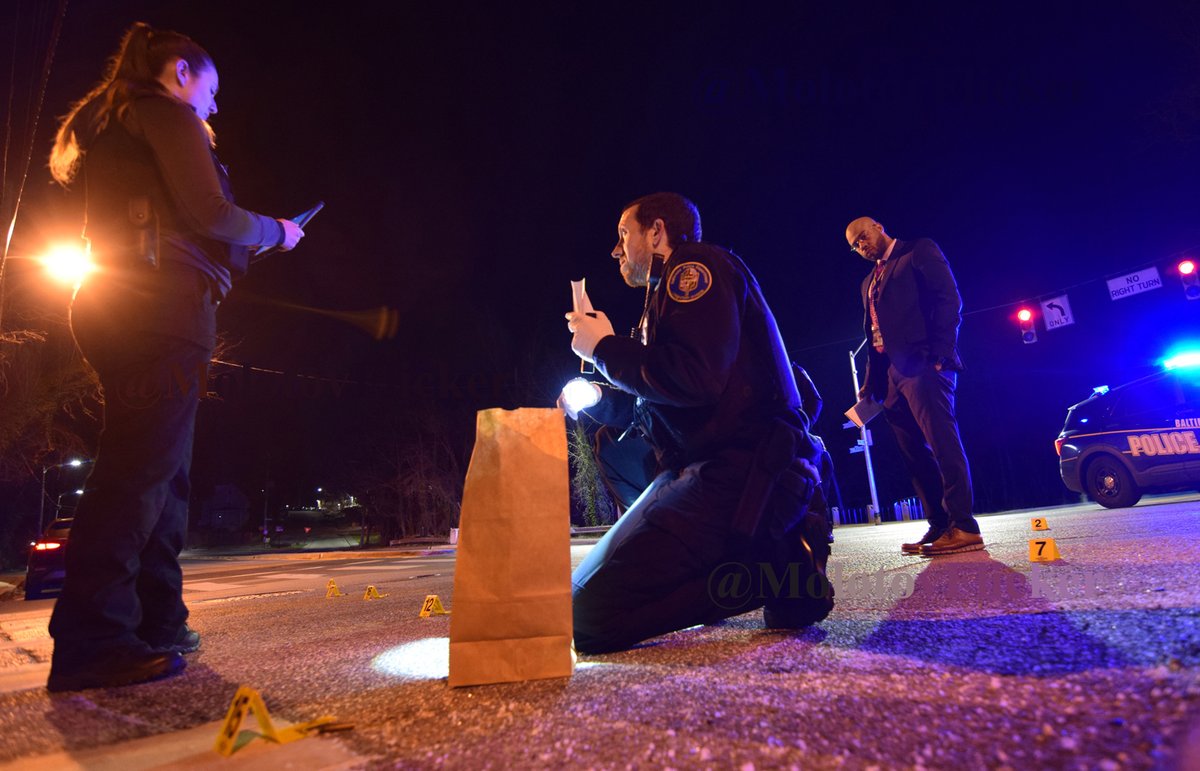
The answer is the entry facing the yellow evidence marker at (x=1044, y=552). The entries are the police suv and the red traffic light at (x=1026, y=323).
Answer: the red traffic light

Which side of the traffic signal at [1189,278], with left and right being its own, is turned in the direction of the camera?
front

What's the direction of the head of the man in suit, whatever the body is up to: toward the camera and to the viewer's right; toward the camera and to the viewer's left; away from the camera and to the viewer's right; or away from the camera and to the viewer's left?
toward the camera and to the viewer's left

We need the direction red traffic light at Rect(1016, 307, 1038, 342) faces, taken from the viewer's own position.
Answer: facing the viewer

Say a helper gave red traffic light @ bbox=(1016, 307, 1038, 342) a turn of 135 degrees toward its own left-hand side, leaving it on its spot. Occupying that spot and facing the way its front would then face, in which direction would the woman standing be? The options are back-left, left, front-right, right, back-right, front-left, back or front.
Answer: back-right

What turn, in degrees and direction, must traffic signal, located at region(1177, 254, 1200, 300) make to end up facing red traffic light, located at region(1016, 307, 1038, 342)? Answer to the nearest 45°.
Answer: approximately 90° to its right

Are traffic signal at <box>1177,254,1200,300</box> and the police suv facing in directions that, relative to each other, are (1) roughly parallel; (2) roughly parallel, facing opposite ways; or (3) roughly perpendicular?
roughly perpendicular

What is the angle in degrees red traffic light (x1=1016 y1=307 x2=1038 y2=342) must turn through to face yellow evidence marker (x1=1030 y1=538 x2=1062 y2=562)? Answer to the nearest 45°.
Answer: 0° — it already faces it

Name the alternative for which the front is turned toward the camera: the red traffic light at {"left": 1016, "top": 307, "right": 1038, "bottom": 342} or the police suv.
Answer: the red traffic light

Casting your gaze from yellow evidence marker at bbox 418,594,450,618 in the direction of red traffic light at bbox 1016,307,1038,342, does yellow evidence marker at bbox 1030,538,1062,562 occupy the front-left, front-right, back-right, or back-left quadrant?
front-right

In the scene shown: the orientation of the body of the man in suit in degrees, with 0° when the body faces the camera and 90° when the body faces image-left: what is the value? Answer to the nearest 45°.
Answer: approximately 45°

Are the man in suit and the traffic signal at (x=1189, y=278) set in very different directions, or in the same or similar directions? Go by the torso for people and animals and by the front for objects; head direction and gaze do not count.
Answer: same or similar directions

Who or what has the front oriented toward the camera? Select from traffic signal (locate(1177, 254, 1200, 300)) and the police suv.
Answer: the traffic signal

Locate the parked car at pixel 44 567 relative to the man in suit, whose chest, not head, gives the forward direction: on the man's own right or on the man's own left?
on the man's own right

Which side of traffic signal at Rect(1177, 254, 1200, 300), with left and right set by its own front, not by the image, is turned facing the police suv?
front

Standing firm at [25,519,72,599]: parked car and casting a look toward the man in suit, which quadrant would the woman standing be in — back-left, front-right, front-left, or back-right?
front-right

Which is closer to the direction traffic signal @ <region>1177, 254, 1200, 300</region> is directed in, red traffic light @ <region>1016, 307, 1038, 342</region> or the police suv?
the police suv

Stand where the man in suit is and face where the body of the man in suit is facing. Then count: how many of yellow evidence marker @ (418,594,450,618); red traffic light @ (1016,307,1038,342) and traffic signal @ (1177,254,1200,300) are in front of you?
1
